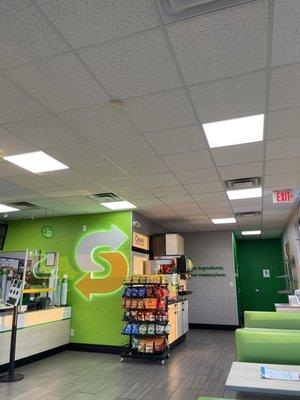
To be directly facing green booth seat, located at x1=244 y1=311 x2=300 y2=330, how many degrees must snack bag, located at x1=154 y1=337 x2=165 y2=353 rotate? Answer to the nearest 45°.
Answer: approximately 45° to its left

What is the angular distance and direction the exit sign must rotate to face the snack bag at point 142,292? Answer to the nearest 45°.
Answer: approximately 90° to its right

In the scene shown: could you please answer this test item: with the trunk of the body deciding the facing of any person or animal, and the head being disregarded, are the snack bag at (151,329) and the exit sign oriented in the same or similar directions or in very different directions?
same or similar directions

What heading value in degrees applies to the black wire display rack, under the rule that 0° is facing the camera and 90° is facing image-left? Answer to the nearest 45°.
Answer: approximately 0°

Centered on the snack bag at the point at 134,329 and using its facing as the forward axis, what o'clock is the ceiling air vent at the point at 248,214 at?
The ceiling air vent is roughly at 8 o'clock from the snack bag.

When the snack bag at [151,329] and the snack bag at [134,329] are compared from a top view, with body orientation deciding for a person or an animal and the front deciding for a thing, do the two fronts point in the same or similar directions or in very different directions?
same or similar directions

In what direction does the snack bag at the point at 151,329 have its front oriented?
toward the camera

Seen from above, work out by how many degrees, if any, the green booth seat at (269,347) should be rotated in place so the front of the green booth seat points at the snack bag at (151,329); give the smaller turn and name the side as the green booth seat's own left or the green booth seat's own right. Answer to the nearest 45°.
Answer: approximately 135° to the green booth seat's own right

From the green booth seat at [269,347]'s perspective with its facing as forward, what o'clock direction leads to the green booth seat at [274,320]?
the green booth seat at [274,320] is roughly at 6 o'clock from the green booth seat at [269,347].

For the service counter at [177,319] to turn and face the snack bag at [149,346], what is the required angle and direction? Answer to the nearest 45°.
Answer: approximately 90° to its right

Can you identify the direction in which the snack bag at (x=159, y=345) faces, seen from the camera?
facing the viewer

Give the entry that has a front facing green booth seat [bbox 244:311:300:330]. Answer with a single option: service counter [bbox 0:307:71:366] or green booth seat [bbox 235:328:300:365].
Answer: the service counter
